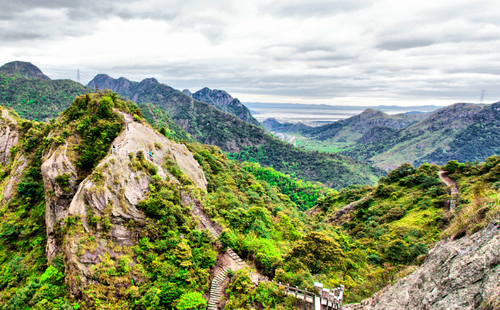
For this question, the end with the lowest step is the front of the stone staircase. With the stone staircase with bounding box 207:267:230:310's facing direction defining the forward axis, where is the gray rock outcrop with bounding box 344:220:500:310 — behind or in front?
in front

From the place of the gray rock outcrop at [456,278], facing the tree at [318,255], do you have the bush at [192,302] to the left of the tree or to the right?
left
